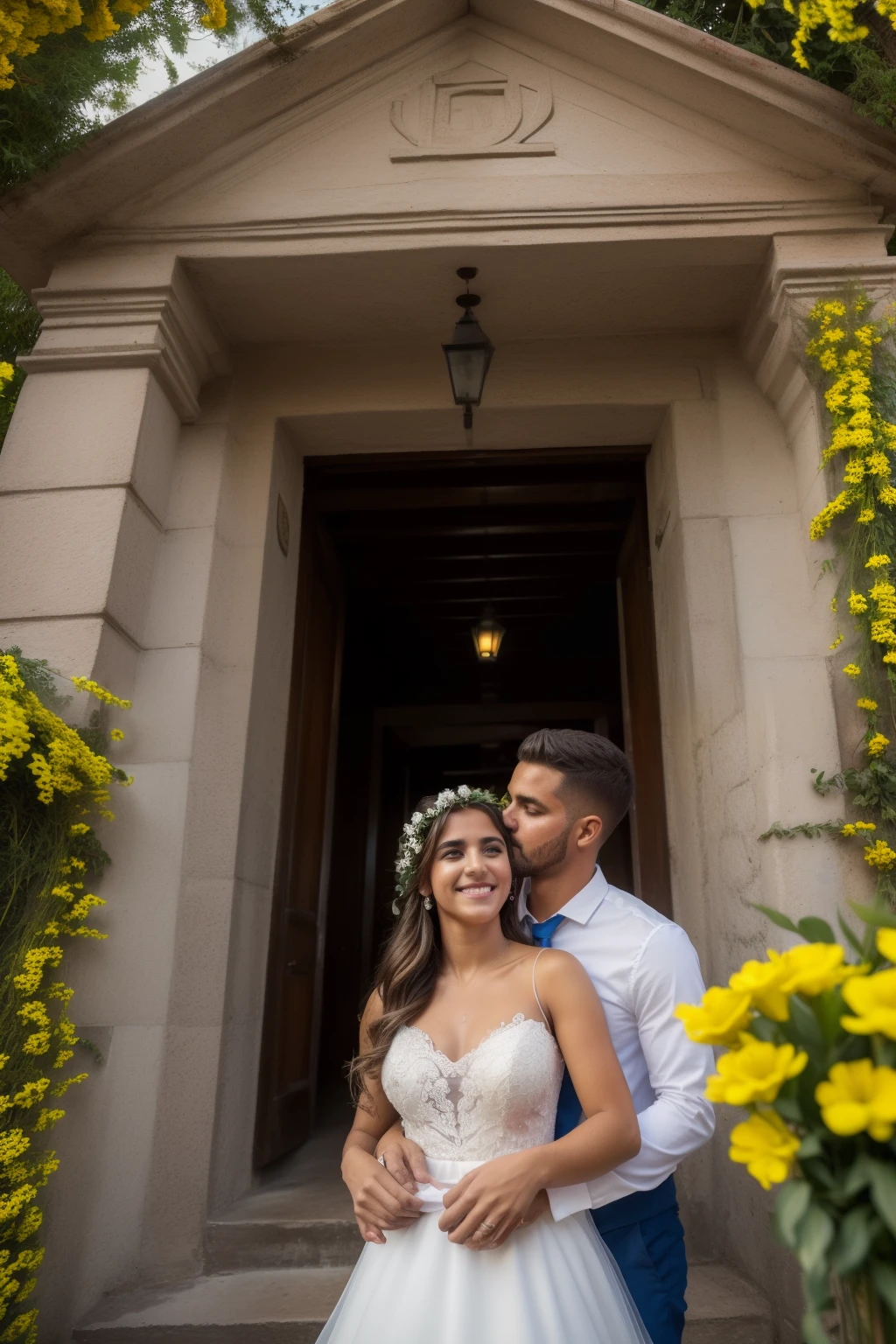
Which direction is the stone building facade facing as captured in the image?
toward the camera

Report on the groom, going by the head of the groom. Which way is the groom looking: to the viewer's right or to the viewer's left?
to the viewer's left

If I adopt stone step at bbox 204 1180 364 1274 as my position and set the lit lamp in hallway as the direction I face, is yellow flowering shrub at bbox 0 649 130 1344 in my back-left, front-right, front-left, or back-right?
back-left

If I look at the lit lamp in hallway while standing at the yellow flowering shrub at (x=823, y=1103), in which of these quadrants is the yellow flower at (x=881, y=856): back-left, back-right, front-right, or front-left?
front-right

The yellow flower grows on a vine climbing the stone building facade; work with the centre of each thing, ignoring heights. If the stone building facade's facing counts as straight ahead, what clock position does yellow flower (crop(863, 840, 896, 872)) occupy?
The yellow flower is roughly at 9 o'clock from the stone building facade.
